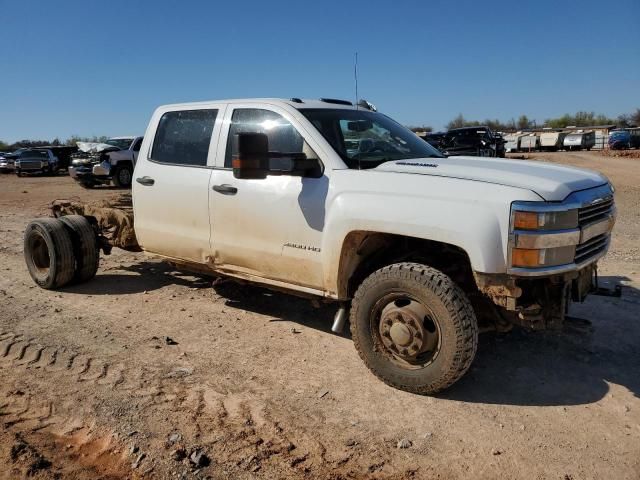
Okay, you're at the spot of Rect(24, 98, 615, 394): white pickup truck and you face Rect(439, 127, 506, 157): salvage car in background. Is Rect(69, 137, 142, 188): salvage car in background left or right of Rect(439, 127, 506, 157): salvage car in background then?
left

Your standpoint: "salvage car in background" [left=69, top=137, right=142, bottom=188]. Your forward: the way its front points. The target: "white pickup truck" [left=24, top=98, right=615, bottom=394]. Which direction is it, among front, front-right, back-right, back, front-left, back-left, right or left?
front-left

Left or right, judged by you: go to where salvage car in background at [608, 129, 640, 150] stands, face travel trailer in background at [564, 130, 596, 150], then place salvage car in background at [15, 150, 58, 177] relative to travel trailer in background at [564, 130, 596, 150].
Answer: left

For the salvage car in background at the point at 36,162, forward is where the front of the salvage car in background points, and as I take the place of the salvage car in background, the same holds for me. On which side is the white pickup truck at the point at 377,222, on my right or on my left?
on my left

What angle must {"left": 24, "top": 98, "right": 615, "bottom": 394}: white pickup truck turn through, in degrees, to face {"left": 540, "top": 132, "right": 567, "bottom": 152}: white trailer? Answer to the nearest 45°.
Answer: approximately 90° to its left

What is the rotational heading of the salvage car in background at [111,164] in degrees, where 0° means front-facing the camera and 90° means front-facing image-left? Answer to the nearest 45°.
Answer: approximately 45°

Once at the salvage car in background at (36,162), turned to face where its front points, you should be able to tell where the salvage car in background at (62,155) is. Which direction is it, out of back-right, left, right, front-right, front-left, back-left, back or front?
back

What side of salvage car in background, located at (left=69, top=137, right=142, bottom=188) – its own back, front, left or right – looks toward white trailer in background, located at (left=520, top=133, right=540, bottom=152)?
back

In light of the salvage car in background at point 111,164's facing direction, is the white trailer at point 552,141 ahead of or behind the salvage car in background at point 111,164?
behind

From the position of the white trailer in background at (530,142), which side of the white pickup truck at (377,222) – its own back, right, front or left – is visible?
left

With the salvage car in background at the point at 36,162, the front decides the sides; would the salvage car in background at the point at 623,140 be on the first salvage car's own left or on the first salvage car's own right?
on the first salvage car's own left

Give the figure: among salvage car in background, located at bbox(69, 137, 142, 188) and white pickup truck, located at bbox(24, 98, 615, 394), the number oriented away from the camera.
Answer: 0

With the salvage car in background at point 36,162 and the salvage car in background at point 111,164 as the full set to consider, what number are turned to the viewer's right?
0

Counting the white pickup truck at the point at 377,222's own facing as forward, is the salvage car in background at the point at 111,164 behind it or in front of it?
behind
